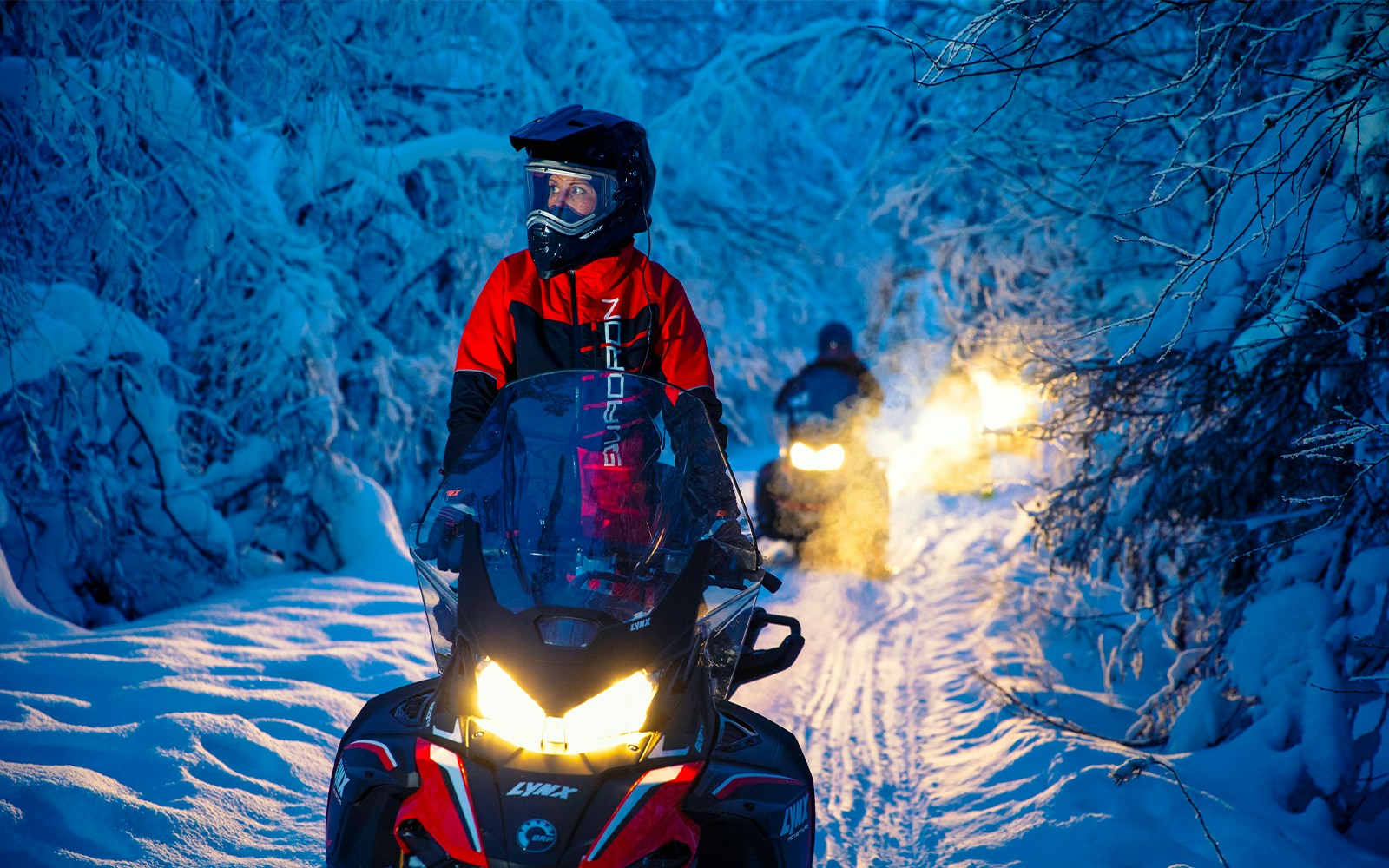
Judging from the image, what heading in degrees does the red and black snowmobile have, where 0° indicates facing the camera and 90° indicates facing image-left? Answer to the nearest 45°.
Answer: approximately 0°

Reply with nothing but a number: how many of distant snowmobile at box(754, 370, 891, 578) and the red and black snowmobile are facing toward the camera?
2

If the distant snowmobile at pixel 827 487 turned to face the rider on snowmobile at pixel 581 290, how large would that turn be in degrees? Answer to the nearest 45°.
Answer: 0° — it already faces them

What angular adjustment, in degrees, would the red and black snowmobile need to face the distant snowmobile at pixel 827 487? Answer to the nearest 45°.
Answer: approximately 180°
